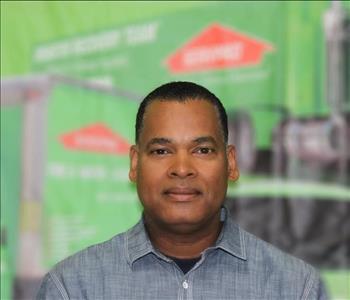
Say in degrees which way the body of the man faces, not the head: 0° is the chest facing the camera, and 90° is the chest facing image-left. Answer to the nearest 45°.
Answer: approximately 0°
